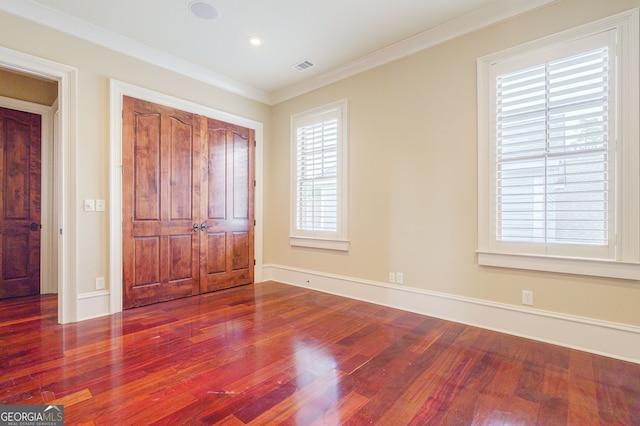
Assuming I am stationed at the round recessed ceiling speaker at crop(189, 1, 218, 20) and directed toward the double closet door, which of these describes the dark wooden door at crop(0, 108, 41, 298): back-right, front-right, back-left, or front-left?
front-left

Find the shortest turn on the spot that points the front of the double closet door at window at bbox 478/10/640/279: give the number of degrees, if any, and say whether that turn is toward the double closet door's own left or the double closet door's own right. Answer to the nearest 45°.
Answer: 0° — it already faces it

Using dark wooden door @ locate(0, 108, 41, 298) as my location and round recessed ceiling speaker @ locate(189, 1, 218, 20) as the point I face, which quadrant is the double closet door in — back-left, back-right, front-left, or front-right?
front-left

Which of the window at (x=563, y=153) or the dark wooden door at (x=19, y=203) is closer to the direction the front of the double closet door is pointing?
the window

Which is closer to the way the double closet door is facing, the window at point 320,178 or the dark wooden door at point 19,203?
the window

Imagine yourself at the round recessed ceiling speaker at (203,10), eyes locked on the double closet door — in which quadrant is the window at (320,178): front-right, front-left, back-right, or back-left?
front-right

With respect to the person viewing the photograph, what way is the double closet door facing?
facing the viewer and to the right of the viewer

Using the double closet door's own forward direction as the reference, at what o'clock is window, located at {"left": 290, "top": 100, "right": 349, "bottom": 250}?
The window is roughly at 11 o'clock from the double closet door.

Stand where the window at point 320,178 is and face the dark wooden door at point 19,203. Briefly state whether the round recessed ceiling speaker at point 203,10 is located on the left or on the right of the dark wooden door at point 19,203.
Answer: left

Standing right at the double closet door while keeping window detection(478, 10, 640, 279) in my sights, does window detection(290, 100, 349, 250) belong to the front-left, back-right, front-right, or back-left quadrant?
front-left

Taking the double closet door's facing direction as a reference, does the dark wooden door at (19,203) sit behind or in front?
behind
